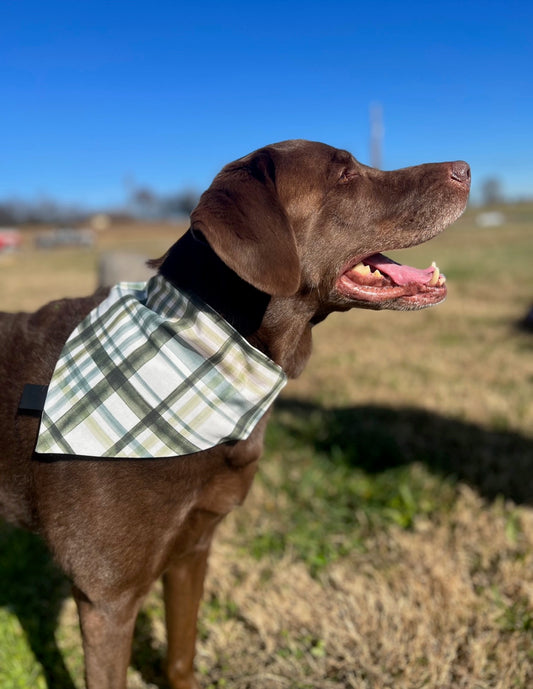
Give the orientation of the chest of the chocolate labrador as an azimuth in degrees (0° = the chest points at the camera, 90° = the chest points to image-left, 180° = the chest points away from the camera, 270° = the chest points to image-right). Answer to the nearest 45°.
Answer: approximately 270°
